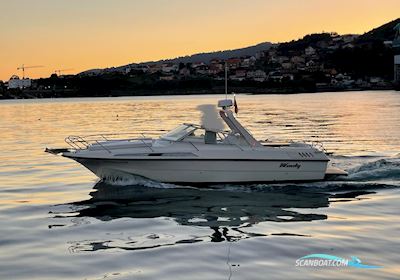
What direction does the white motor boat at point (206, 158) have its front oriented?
to the viewer's left
